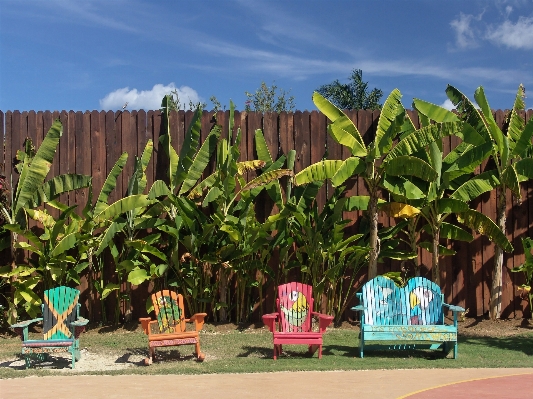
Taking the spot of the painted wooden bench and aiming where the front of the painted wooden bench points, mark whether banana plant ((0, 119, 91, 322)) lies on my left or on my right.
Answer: on my right

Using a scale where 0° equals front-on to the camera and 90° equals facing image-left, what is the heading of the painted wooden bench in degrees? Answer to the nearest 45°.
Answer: approximately 0°

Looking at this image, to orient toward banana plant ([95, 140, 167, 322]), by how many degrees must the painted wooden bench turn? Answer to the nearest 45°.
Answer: approximately 90° to its right

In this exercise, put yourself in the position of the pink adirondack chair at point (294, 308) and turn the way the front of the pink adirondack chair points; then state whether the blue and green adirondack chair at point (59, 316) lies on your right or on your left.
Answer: on your right

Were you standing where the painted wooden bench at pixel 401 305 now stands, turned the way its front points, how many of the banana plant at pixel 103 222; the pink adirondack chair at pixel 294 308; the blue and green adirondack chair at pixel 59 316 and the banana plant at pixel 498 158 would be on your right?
3

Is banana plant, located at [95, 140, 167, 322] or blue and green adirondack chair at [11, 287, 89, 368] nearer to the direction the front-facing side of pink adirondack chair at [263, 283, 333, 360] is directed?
the blue and green adirondack chair

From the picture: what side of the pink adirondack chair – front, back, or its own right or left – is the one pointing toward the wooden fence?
back

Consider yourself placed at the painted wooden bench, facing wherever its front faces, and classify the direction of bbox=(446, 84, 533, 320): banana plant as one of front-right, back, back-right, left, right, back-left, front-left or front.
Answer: back-left

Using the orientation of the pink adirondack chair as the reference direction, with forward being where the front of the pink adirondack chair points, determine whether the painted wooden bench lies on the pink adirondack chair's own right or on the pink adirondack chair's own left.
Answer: on the pink adirondack chair's own left

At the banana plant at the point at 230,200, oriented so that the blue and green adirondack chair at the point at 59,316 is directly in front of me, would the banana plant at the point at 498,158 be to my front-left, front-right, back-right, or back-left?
back-left

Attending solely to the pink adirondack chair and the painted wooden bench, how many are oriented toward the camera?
2

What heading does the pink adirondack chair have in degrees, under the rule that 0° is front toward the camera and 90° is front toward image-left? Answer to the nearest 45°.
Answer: approximately 0°

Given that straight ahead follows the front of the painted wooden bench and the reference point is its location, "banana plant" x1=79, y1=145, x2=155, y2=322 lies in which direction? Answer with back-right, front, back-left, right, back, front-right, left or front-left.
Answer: right
